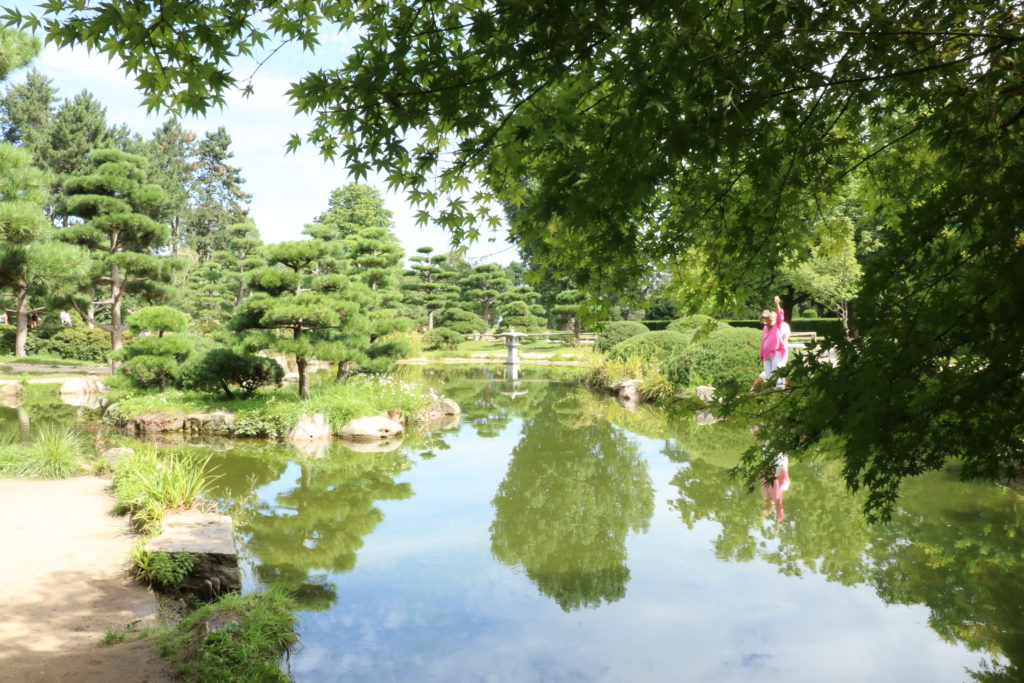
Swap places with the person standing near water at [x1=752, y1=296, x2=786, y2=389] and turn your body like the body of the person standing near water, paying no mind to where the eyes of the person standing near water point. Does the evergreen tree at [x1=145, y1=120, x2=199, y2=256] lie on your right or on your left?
on your right

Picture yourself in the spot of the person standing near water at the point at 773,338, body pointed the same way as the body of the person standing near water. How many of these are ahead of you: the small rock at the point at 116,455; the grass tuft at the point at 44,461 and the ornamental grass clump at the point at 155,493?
3

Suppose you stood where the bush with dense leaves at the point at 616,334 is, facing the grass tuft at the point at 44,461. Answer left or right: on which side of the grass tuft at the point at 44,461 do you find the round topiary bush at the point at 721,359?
left

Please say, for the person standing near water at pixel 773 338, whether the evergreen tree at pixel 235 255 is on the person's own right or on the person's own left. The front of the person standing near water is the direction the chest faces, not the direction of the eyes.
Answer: on the person's own right

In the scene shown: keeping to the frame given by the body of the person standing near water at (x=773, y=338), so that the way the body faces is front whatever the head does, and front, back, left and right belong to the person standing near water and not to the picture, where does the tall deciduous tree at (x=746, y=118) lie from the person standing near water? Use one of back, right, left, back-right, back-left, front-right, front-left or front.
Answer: front-left

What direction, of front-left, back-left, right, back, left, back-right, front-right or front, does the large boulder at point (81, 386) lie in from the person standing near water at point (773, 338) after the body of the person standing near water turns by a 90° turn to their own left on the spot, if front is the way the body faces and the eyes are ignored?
back-right

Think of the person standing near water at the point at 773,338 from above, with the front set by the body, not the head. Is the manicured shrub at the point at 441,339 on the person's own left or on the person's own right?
on the person's own right

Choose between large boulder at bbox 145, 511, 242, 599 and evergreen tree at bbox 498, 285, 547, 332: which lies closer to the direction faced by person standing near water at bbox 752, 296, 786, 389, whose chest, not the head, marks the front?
the large boulder

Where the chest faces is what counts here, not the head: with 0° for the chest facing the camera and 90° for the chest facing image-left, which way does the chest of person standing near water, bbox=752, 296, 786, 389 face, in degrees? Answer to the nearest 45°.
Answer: approximately 45°

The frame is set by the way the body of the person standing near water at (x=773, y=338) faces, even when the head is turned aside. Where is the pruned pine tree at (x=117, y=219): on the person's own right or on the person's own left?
on the person's own right

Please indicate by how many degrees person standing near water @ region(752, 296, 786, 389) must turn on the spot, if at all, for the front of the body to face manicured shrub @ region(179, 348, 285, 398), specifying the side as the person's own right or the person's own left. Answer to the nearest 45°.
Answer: approximately 45° to the person's own right

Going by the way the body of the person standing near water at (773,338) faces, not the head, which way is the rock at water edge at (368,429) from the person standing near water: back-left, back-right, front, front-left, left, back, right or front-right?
front-right

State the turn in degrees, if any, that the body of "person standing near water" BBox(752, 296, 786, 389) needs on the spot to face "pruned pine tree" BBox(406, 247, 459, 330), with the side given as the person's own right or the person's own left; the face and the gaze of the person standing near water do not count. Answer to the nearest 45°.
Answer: approximately 90° to the person's own right
